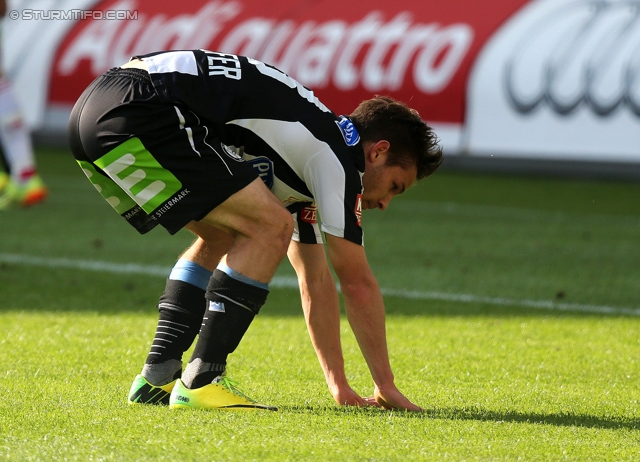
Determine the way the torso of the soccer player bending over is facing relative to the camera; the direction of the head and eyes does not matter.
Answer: to the viewer's right
